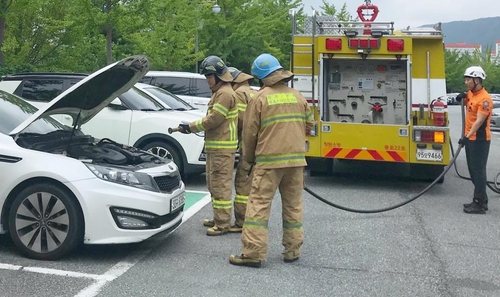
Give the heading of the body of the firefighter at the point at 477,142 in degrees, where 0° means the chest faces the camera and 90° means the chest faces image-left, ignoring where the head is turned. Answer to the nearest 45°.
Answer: approximately 90°

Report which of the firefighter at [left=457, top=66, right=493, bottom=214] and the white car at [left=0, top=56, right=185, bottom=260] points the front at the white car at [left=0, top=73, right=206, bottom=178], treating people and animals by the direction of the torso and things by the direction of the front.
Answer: the firefighter

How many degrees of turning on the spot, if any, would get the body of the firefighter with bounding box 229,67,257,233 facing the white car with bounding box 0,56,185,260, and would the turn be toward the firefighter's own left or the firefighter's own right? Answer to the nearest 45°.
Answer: approximately 45° to the firefighter's own left

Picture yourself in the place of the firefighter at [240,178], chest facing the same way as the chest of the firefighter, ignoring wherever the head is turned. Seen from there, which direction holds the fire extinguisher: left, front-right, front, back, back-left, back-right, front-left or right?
back-right

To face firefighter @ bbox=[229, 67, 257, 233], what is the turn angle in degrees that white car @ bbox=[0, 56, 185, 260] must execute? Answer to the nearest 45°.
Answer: approximately 90° to its left

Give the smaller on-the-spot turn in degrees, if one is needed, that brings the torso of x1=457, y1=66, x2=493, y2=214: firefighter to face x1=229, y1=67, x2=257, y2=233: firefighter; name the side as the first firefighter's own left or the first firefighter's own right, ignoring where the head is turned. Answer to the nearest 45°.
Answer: approximately 45° to the first firefighter's own left

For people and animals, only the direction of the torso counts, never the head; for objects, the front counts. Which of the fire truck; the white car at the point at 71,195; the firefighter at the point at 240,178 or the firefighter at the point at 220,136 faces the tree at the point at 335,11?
the fire truck

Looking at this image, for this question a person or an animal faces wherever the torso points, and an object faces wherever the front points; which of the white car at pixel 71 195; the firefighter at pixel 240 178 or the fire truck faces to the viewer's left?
the firefighter

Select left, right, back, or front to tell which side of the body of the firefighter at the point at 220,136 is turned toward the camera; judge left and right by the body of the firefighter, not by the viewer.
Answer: left

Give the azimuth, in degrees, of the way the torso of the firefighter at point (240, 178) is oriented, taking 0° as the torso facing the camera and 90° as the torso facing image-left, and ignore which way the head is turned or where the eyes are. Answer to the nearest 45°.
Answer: approximately 90°

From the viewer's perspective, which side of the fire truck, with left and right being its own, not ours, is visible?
back

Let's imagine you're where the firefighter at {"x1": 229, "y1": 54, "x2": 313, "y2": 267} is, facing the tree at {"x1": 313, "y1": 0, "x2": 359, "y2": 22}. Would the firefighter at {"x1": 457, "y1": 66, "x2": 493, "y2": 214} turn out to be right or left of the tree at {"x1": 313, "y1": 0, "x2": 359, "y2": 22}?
right
